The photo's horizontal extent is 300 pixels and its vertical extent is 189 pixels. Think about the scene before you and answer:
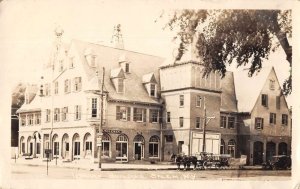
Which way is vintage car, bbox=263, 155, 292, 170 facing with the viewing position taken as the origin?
facing to the left of the viewer

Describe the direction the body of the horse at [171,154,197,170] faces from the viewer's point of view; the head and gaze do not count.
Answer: to the viewer's left

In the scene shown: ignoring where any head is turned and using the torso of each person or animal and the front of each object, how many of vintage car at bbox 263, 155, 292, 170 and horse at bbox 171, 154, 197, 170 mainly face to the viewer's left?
2
